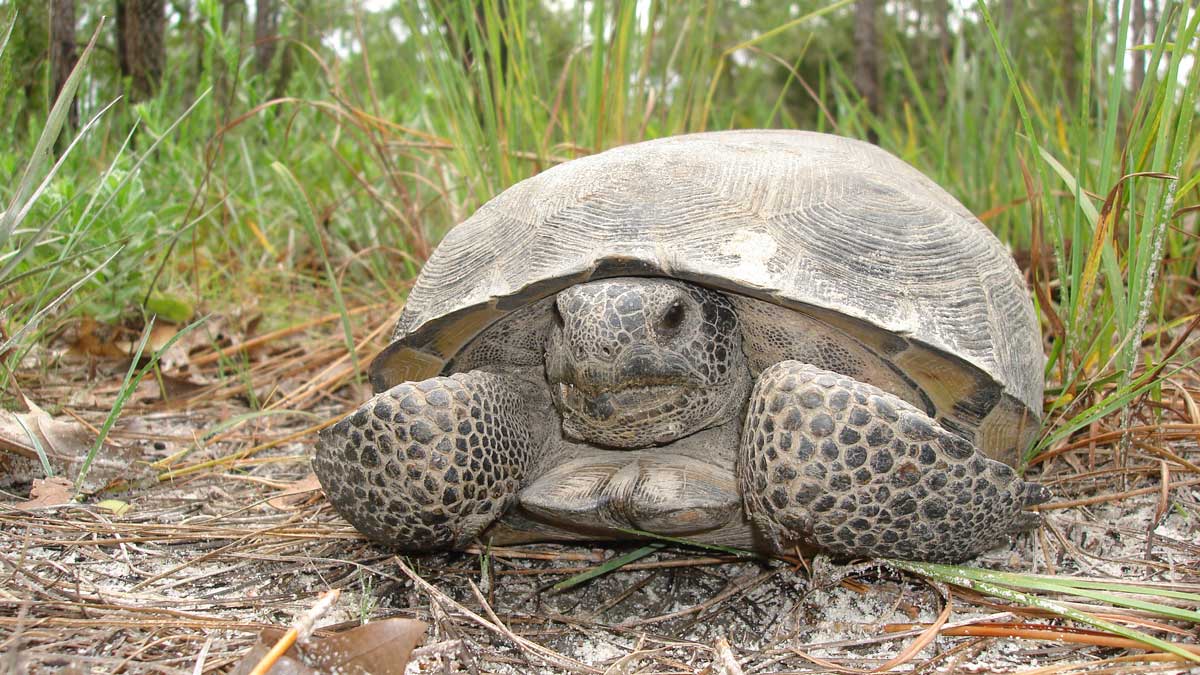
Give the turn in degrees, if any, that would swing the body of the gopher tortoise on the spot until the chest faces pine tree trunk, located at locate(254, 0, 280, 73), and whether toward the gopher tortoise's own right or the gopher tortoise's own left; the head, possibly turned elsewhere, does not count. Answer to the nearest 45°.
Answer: approximately 135° to the gopher tortoise's own right

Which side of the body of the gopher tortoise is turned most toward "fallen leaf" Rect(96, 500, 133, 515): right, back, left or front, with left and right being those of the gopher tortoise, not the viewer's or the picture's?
right

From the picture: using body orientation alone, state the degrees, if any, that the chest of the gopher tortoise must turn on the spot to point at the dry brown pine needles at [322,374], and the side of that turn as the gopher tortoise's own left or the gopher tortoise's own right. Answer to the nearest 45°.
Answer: approximately 135° to the gopher tortoise's own right

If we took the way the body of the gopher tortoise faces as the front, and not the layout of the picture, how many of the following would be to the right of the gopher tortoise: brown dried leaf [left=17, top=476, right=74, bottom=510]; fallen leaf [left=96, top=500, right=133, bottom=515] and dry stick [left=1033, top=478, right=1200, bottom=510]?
2

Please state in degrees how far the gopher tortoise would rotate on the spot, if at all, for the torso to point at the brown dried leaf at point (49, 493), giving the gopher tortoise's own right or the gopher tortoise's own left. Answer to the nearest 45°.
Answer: approximately 90° to the gopher tortoise's own right

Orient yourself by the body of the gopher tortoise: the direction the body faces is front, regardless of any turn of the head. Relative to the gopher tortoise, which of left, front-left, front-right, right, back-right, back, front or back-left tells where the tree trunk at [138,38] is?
back-right

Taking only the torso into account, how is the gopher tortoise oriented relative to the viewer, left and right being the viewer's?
facing the viewer

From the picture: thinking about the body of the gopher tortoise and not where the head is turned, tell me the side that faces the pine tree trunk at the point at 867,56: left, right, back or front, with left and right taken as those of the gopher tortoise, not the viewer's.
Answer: back

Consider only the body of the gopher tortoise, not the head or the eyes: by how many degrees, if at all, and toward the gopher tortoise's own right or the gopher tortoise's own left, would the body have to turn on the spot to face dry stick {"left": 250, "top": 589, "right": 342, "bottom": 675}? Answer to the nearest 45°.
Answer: approximately 45° to the gopher tortoise's own right

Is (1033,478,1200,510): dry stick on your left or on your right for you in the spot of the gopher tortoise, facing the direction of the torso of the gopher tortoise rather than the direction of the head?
on your left
